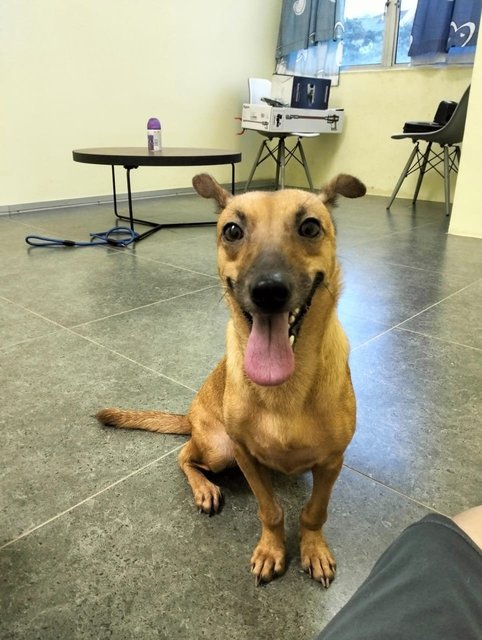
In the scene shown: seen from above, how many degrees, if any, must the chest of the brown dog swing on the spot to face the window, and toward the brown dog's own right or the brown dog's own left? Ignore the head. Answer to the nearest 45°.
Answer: approximately 180°

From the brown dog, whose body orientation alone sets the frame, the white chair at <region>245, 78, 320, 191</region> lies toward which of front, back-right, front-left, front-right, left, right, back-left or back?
back

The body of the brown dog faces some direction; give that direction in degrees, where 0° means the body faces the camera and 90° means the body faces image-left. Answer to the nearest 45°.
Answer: approximately 0°

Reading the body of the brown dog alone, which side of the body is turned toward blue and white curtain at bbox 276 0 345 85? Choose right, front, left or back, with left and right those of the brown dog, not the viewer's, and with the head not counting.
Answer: back

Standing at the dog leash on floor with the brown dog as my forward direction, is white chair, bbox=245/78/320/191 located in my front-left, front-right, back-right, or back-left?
back-left

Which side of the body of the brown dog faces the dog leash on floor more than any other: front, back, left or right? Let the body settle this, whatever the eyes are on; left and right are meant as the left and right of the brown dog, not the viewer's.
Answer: back

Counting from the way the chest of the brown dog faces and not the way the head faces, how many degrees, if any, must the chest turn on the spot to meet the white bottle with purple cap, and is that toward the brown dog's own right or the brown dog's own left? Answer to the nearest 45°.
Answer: approximately 180°

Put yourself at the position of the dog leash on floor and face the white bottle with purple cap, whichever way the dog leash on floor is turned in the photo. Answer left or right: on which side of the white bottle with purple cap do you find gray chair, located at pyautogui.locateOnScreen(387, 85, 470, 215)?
right

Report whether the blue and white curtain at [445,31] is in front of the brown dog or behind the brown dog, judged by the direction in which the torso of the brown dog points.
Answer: behind

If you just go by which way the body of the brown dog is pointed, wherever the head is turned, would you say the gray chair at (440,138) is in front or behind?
behind
